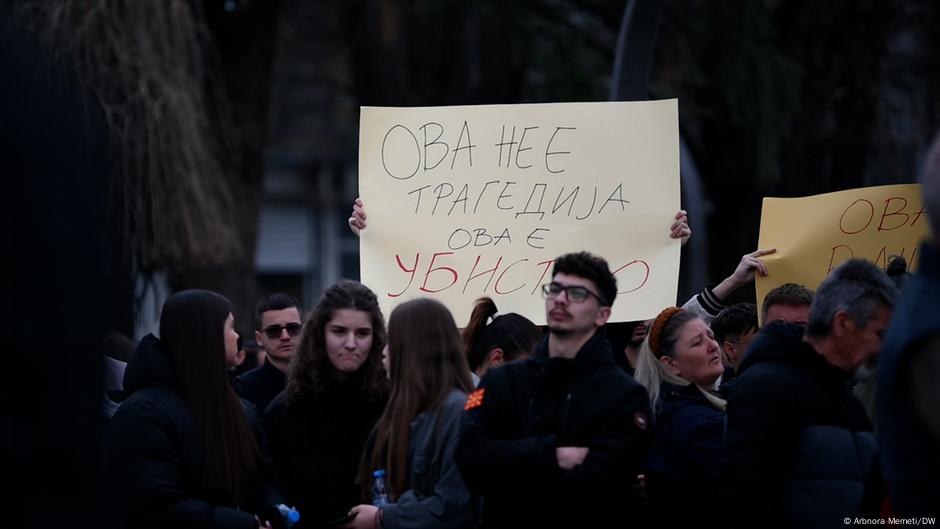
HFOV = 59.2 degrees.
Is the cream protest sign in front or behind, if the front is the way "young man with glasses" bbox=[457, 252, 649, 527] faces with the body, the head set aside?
behind

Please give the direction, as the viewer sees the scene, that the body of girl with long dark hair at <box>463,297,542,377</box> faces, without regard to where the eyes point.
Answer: to the viewer's right

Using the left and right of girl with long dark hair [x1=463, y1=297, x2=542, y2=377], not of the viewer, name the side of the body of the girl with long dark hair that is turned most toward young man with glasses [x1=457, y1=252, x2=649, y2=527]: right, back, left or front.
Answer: right

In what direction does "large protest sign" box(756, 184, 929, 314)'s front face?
toward the camera

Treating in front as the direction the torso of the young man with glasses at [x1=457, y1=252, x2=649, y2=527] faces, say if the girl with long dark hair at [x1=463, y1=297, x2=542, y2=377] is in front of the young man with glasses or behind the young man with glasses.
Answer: behind

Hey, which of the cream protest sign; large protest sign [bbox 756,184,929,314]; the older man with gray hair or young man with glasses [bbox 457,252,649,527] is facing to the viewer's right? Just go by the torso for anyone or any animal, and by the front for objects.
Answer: the older man with gray hair

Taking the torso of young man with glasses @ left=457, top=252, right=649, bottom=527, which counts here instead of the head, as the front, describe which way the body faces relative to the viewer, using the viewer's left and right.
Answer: facing the viewer

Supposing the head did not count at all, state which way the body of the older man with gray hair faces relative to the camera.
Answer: to the viewer's right

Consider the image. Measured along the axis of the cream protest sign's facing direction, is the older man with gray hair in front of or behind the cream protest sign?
in front
